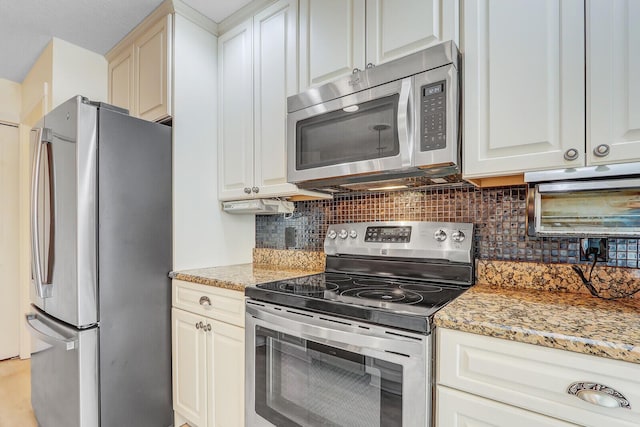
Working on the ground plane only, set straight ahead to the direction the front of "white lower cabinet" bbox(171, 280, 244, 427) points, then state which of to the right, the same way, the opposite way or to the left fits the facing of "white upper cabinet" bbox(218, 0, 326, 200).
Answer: the same way

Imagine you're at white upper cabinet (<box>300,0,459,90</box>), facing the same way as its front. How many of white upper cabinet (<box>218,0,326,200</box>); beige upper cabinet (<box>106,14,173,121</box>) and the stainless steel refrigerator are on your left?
0

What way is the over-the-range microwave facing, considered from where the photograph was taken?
facing the viewer and to the left of the viewer

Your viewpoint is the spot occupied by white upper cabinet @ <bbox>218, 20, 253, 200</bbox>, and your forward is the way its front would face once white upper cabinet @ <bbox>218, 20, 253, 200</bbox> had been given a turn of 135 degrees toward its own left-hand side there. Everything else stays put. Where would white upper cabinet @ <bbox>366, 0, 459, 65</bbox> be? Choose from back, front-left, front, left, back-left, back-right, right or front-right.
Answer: front-right

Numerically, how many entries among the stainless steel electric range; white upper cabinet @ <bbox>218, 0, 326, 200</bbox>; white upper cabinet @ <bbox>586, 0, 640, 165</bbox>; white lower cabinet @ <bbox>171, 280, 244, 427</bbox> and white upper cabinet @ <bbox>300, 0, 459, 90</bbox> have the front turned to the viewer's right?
0

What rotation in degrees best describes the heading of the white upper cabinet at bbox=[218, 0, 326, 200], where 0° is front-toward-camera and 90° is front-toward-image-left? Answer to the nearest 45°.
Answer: approximately 45°

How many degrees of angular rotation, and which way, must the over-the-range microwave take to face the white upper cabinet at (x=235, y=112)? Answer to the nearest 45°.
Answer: approximately 90° to its right

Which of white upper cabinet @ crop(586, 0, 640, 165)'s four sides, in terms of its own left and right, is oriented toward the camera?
front

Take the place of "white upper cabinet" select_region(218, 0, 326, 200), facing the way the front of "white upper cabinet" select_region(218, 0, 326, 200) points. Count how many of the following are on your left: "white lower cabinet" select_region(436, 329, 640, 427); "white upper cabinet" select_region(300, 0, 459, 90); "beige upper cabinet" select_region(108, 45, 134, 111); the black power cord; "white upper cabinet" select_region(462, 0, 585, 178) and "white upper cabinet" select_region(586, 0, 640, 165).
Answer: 5
